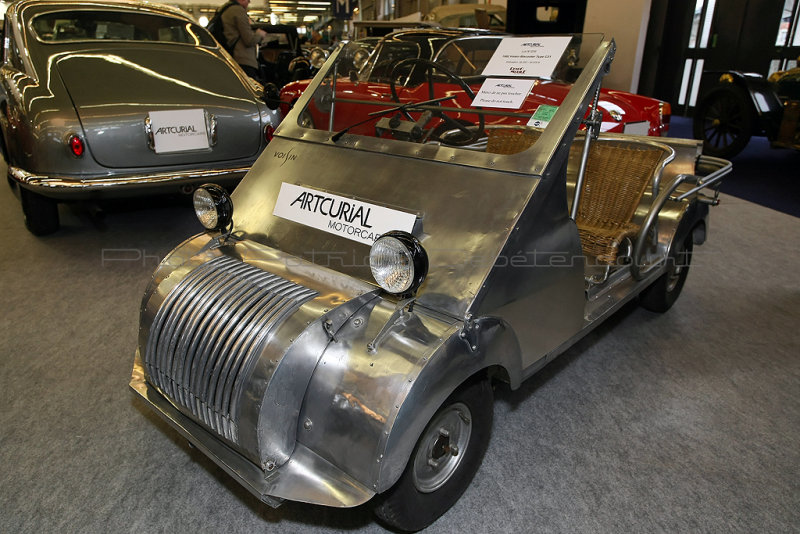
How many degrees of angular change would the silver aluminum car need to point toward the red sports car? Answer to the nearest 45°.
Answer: approximately 135° to its right

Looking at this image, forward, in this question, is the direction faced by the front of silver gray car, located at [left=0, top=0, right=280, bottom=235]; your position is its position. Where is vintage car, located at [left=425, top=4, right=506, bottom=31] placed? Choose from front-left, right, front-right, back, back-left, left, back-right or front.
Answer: right

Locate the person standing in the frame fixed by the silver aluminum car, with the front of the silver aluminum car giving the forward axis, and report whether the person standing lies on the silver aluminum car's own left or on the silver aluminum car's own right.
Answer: on the silver aluminum car's own right

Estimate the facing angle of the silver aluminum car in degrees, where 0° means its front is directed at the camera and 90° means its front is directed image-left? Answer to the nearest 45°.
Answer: approximately 45°

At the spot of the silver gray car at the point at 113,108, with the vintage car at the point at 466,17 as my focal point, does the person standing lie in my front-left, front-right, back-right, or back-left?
front-left

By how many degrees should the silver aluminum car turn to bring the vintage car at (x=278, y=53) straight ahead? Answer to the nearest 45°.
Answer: approximately 135° to its right

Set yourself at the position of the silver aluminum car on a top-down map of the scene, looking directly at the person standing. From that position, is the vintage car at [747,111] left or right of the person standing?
right

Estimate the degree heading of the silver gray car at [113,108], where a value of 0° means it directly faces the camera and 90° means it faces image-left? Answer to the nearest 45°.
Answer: approximately 135°
